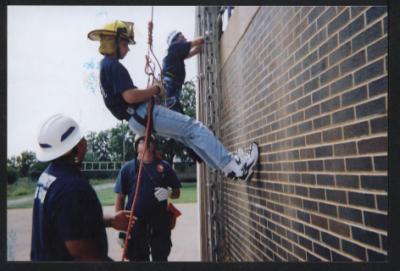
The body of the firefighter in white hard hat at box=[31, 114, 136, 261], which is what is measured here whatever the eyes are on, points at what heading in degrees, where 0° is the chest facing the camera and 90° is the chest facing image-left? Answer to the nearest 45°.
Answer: approximately 225°

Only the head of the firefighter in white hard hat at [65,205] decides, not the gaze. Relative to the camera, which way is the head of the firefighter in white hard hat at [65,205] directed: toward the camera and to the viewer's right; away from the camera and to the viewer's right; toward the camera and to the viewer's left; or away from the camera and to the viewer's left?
away from the camera and to the viewer's right

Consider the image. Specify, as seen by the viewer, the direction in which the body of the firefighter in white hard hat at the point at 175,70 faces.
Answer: to the viewer's right
